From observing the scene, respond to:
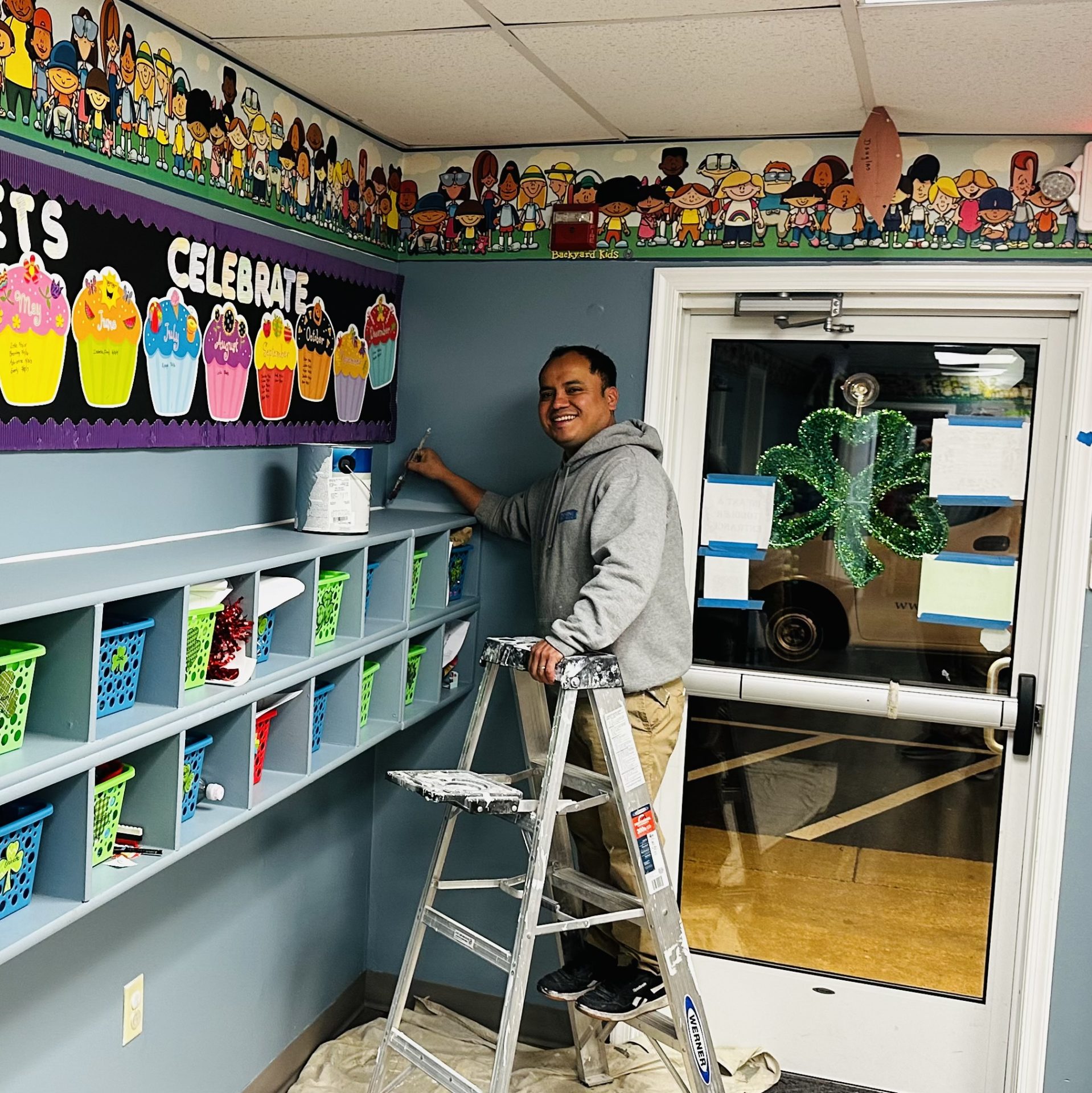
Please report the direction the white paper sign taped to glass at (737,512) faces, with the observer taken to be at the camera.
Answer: facing away from the viewer

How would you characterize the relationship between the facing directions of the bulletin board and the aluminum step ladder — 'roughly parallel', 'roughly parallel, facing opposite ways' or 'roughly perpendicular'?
roughly perpendicular

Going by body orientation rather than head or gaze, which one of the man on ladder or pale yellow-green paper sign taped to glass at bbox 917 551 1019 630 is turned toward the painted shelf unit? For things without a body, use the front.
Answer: the man on ladder

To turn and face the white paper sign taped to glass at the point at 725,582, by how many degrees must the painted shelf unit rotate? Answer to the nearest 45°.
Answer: approximately 90° to its left

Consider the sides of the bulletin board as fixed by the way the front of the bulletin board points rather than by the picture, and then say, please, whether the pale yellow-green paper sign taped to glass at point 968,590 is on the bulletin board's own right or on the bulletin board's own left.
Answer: on the bulletin board's own left

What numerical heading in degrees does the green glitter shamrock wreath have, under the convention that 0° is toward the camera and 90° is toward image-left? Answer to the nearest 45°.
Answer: approximately 0°

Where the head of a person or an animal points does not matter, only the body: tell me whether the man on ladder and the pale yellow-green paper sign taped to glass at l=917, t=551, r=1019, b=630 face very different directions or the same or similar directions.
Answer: very different directions

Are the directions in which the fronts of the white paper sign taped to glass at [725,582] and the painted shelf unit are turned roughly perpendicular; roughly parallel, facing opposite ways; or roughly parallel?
roughly perpendicular

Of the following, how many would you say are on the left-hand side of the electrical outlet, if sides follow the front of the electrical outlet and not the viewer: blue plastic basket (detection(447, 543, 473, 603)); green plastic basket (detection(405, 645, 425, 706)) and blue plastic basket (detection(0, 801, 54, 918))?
2

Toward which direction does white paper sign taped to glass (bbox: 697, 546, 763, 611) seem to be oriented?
away from the camera

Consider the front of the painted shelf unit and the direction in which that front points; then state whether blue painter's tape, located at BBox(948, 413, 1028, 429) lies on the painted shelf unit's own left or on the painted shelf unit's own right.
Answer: on the painted shelf unit's own left
